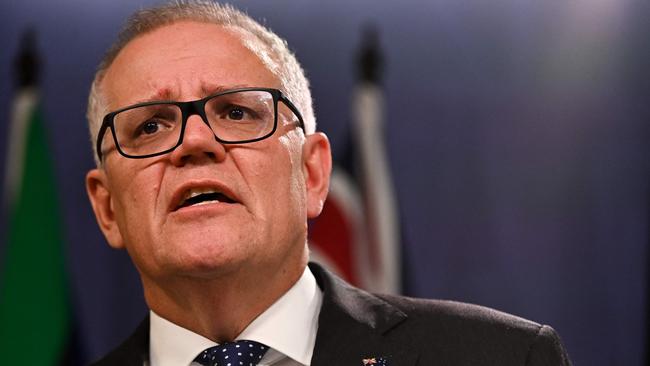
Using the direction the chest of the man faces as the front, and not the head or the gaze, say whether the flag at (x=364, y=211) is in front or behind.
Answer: behind

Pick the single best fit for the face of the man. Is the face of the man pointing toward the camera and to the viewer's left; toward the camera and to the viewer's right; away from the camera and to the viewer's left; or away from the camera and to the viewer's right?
toward the camera and to the viewer's left

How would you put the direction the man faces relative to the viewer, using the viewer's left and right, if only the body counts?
facing the viewer and to the left of the viewer
